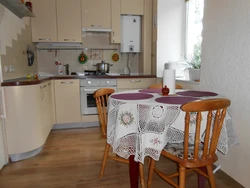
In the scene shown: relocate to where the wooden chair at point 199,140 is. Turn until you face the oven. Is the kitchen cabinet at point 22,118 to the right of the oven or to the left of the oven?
left

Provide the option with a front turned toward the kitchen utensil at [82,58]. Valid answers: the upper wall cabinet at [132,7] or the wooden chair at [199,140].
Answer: the wooden chair

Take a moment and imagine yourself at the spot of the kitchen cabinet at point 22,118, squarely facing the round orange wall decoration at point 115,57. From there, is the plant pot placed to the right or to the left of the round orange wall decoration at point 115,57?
right

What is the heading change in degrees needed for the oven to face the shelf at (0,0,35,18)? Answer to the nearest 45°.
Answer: approximately 45° to its right

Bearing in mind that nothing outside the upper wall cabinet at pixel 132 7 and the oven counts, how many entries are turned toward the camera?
2

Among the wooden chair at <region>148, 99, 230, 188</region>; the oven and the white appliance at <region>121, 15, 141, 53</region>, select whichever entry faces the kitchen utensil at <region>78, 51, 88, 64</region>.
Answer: the wooden chair

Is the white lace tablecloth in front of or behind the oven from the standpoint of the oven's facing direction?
in front

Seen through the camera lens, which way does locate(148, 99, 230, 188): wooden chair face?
facing away from the viewer and to the left of the viewer

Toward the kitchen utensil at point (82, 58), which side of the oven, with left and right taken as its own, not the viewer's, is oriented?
back

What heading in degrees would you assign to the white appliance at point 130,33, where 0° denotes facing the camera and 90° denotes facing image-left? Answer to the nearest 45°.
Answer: approximately 0°

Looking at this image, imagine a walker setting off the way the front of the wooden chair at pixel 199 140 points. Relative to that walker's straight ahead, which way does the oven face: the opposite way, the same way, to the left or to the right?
the opposite way
